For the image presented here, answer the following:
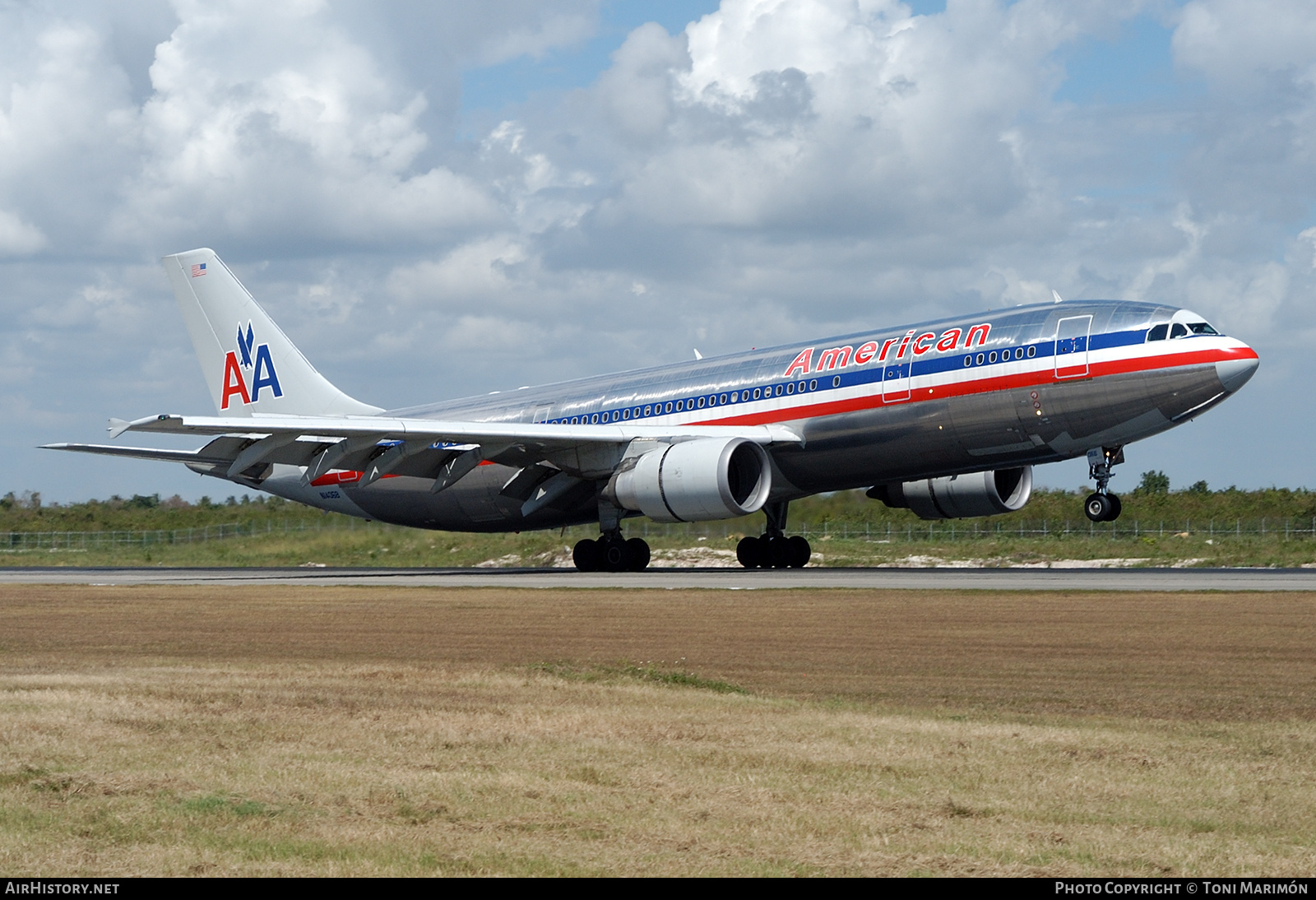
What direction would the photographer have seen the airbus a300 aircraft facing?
facing the viewer and to the right of the viewer
